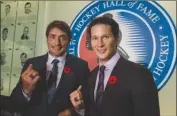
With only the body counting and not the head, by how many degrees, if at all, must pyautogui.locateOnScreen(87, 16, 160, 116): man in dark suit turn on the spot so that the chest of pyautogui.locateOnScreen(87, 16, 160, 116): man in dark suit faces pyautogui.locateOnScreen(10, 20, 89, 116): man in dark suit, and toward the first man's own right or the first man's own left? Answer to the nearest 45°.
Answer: approximately 45° to the first man's own right

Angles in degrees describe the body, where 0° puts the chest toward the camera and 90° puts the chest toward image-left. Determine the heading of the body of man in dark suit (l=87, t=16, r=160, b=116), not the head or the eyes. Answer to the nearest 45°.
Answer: approximately 45°

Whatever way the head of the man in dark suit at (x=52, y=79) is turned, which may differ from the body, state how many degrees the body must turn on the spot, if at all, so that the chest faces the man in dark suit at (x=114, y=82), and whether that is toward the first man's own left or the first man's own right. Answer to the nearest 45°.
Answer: approximately 45° to the first man's own left
